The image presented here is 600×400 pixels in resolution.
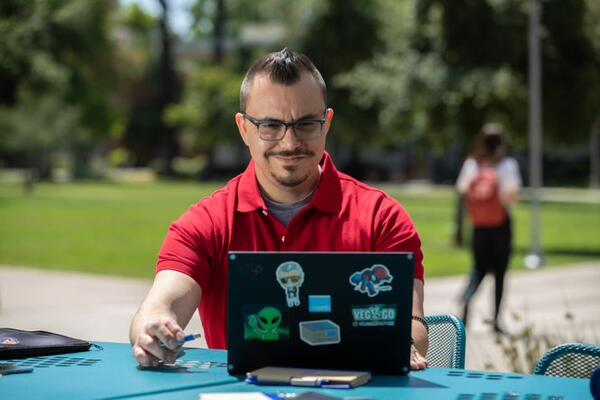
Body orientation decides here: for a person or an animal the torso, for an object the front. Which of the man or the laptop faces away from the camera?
the laptop

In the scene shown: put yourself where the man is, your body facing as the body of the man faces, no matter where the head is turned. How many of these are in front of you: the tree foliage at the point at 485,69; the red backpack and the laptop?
1

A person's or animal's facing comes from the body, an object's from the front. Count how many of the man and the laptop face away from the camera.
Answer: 1

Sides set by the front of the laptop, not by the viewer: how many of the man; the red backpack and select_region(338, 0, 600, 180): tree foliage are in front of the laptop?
3

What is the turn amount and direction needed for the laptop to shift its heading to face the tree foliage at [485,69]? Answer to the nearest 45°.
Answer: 0° — it already faces it

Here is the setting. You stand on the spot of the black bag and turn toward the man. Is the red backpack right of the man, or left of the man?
left

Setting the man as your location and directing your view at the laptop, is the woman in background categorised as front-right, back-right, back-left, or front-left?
back-left

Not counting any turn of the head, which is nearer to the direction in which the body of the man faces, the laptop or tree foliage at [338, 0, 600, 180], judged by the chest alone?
the laptop

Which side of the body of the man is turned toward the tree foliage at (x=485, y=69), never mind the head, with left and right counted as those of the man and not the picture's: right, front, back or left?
back

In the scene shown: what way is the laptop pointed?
away from the camera

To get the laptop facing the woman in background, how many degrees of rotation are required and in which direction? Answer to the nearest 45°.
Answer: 0° — it already faces them

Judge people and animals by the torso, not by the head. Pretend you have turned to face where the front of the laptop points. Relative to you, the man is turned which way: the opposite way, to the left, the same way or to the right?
the opposite way

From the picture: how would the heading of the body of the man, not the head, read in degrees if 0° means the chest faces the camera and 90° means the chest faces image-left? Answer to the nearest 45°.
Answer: approximately 0°
